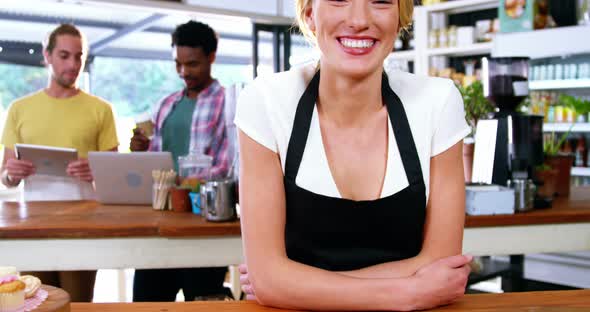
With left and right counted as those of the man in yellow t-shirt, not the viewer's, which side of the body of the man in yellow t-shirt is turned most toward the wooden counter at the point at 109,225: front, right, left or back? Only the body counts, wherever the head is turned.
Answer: front

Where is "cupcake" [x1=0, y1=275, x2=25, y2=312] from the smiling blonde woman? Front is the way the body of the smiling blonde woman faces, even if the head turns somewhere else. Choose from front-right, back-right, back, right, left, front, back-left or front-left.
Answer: front-right

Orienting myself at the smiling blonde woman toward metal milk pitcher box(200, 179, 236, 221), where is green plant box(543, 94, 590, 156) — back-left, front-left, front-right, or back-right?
front-right

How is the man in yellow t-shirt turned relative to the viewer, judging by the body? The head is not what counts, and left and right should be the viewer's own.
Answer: facing the viewer

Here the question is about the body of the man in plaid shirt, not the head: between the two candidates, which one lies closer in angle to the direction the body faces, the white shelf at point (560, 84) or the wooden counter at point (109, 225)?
the wooden counter

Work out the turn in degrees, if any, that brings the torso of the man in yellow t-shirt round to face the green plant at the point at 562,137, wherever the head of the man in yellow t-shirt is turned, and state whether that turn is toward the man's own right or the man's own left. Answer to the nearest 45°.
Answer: approximately 90° to the man's own left

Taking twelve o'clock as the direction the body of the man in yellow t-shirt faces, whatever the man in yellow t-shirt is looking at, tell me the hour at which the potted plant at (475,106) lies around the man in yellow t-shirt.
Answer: The potted plant is roughly at 10 o'clock from the man in yellow t-shirt.

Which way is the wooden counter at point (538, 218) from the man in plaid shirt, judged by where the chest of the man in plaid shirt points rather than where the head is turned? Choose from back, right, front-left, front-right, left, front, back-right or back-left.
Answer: left

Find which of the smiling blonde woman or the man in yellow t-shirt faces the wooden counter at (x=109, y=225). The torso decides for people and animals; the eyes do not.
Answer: the man in yellow t-shirt

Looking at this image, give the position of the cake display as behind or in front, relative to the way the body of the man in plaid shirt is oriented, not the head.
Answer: in front

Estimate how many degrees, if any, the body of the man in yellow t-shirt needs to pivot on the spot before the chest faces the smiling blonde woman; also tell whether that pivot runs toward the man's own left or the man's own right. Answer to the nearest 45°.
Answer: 0° — they already face them

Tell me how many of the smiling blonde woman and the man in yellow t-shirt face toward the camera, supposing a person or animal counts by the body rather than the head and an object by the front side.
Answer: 2
